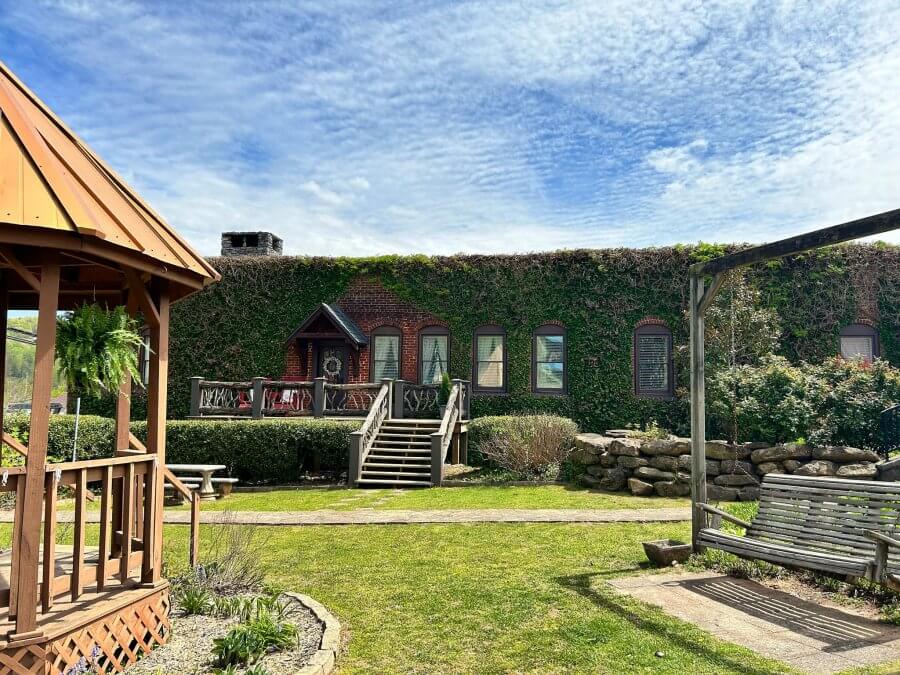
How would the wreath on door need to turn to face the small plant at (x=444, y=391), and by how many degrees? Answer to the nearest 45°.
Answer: approximately 45° to its left

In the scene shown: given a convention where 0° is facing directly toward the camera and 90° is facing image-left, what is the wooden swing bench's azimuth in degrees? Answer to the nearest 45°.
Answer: approximately 45°

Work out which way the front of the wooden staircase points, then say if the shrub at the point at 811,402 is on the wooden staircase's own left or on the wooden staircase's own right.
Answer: on the wooden staircase's own left

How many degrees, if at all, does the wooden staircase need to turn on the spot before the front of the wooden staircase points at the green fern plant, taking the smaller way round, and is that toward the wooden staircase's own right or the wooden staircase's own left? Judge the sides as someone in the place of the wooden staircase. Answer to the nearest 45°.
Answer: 0° — it already faces it

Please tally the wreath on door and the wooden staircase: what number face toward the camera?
2

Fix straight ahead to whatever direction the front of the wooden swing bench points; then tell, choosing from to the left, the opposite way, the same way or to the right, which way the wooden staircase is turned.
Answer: to the left

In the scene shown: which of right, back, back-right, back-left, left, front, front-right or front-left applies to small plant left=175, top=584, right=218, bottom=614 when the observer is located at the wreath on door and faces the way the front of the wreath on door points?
front

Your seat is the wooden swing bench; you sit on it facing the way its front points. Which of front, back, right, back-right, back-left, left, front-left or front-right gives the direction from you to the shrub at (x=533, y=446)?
right

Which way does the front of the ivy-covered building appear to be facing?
toward the camera

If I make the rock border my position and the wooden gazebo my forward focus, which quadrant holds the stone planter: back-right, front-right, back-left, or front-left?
back-right

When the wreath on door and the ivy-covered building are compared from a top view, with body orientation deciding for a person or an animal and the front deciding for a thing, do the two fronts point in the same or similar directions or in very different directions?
same or similar directions

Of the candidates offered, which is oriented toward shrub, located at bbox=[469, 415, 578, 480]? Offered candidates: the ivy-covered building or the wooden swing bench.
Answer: the ivy-covered building

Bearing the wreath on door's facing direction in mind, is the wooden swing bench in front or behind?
in front

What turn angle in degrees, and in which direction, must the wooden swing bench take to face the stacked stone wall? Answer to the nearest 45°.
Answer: approximately 135° to its right

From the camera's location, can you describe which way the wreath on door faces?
facing the viewer

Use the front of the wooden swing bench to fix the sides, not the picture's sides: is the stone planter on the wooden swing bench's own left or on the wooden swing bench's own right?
on the wooden swing bench's own right
